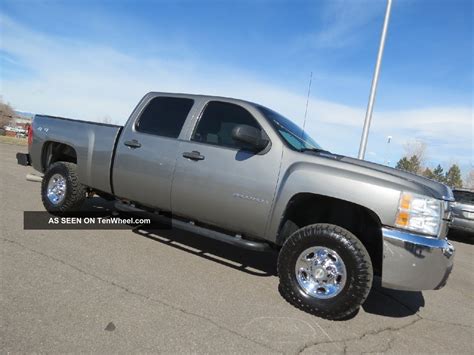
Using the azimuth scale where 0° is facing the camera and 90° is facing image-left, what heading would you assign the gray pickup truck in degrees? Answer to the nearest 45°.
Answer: approximately 315°

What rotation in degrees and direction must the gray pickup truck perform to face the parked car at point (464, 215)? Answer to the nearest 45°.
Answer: approximately 90° to its left

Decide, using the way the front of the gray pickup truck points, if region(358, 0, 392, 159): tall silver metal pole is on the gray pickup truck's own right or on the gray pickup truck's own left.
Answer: on the gray pickup truck's own left
